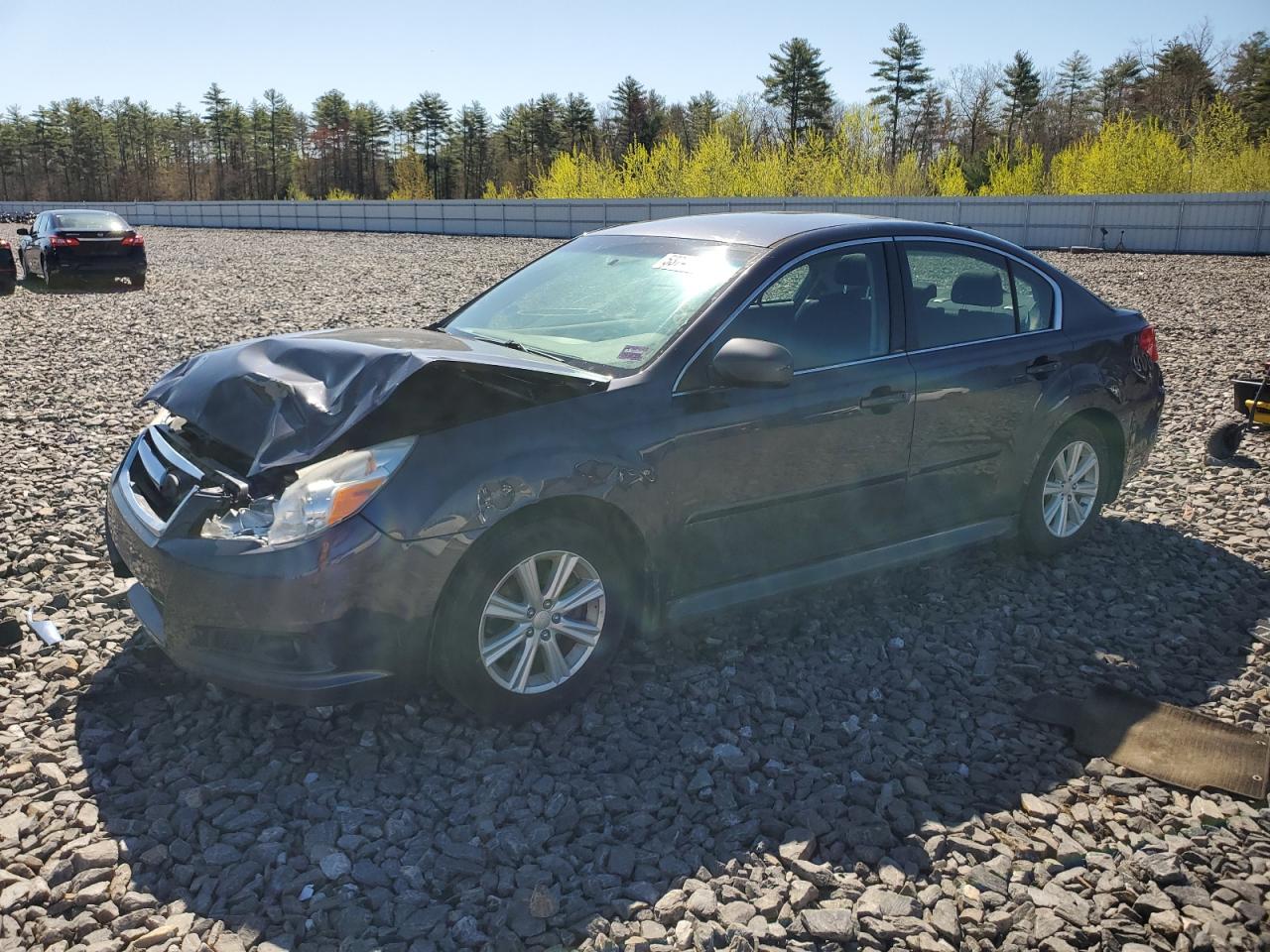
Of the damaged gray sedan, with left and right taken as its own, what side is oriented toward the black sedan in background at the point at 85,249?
right

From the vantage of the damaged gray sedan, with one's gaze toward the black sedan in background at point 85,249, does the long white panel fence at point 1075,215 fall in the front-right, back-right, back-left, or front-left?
front-right

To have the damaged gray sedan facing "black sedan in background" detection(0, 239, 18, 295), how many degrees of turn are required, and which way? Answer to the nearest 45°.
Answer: approximately 90° to its right

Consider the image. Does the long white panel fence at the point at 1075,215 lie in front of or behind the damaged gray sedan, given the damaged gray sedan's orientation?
behind

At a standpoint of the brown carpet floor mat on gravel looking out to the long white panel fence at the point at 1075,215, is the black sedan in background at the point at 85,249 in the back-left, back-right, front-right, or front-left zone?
front-left

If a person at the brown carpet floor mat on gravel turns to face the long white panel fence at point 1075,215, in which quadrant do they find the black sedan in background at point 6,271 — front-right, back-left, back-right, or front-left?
front-left

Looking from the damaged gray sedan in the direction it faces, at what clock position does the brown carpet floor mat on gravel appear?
The brown carpet floor mat on gravel is roughly at 8 o'clock from the damaged gray sedan.

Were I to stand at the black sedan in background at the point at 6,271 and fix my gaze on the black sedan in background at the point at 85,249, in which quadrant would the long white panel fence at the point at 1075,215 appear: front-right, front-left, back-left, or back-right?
front-right
